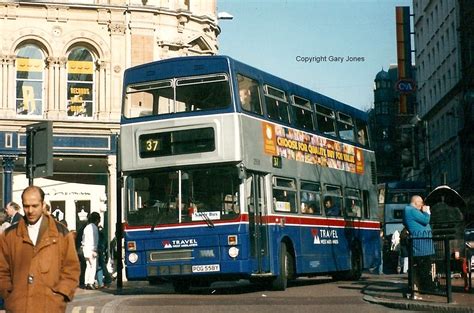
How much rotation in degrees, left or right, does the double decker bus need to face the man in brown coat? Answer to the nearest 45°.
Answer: approximately 45° to its left

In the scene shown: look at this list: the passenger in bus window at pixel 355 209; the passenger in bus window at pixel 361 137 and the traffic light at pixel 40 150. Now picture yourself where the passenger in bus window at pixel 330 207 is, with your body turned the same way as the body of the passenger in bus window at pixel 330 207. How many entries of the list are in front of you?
1

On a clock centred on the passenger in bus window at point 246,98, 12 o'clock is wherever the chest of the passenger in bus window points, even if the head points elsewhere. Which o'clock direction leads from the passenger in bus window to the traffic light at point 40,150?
The traffic light is roughly at 1 o'clock from the passenger in bus window.

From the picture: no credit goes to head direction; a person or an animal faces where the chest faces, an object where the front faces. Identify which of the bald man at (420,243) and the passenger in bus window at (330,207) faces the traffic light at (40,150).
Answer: the passenger in bus window

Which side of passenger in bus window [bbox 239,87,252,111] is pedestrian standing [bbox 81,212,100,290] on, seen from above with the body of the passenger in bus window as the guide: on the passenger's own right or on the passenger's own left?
on the passenger's own right

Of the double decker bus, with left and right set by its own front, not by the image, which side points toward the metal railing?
left

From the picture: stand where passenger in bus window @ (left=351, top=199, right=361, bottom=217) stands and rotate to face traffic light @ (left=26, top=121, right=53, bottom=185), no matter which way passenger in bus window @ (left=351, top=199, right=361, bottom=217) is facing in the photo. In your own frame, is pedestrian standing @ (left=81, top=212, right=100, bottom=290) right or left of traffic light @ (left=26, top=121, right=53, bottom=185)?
right

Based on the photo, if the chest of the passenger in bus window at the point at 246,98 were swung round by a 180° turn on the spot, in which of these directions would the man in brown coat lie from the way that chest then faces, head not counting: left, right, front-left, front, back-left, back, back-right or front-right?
back-right
